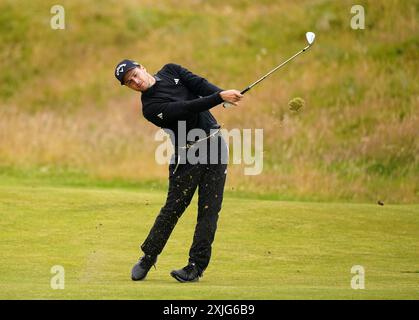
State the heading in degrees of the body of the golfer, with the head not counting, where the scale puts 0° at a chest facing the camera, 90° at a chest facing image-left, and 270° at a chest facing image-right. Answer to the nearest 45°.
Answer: approximately 0°
